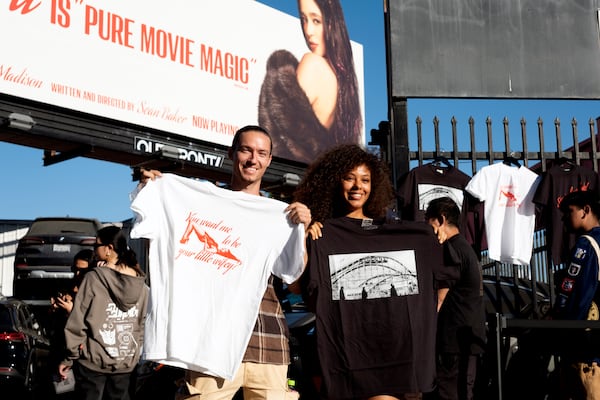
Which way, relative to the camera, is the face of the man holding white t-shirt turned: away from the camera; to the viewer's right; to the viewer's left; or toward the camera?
toward the camera

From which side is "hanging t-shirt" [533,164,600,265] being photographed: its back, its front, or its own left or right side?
front

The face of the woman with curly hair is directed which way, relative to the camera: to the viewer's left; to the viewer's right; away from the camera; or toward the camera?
toward the camera

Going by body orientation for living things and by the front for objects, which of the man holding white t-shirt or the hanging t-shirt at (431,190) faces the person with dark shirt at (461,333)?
the hanging t-shirt

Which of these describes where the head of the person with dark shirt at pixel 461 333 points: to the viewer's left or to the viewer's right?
to the viewer's left

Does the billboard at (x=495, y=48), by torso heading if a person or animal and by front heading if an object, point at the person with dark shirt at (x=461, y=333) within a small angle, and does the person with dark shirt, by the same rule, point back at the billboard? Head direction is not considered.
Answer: no

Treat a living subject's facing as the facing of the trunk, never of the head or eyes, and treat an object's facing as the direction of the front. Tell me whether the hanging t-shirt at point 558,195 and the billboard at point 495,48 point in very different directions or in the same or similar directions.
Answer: same or similar directions

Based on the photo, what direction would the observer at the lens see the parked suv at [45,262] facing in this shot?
facing away from the viewer

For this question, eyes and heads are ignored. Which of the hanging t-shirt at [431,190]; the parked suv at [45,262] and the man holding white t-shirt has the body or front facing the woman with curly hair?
the hanging t-shirt

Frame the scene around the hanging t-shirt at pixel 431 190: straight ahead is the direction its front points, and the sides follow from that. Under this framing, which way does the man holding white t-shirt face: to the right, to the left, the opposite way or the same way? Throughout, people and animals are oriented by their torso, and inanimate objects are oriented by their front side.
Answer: the same way

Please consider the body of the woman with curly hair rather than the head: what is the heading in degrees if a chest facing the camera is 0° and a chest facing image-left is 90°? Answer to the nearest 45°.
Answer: approximately 0°

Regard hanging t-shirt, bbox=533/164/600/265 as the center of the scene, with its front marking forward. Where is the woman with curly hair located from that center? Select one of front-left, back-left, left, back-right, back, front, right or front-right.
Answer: front

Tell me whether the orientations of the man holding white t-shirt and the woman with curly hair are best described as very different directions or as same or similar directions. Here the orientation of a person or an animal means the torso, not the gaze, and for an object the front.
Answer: same or similar directions

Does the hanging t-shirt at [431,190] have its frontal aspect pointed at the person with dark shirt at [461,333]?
yes

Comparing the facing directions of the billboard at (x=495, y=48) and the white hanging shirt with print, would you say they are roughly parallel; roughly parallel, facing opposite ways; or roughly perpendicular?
roughly parallel

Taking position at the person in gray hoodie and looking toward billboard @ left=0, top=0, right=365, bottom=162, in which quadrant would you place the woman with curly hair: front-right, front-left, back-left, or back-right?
back-right

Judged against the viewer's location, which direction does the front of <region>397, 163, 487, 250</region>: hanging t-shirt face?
facing the viewer

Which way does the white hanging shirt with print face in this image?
toward the camera

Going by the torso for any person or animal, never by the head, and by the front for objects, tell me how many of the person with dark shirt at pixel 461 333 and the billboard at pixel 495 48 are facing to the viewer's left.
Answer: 1

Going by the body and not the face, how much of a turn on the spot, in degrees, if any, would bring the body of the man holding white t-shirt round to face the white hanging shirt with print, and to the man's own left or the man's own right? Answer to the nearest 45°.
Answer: approximately 135° to the man's own left

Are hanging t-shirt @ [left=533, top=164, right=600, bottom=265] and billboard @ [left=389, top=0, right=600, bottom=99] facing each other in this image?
no
